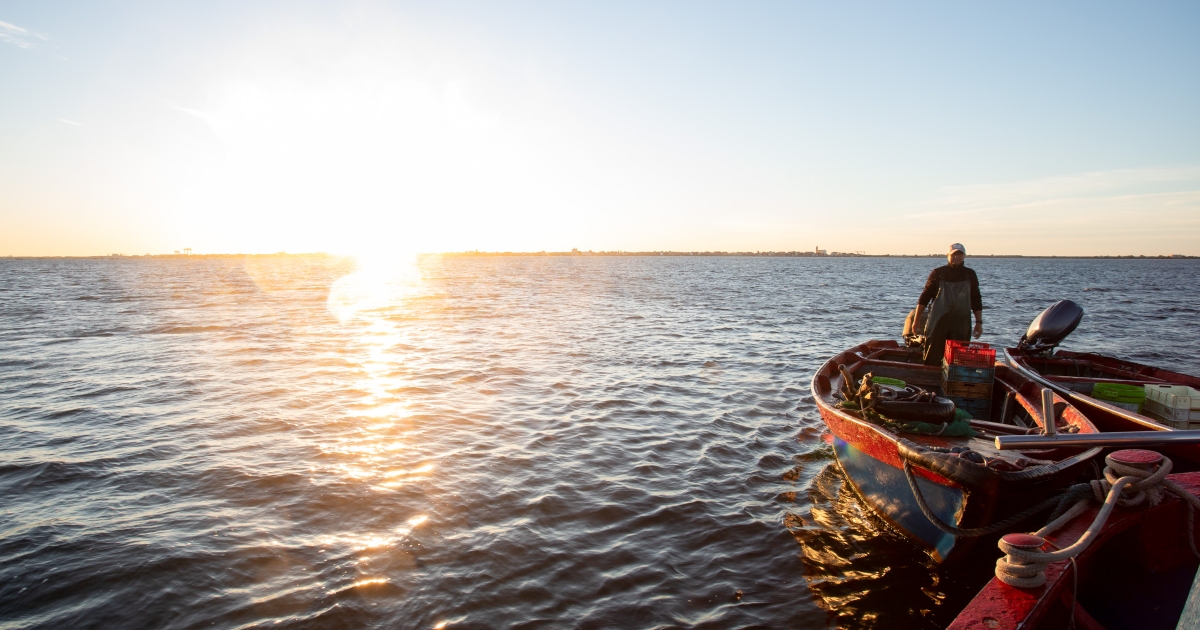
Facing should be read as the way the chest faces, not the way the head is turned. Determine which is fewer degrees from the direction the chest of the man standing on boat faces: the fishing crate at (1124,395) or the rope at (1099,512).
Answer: the rope

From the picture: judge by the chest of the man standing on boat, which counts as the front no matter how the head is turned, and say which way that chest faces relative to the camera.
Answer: toward the camera

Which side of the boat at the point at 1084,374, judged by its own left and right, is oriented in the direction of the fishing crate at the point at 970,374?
right

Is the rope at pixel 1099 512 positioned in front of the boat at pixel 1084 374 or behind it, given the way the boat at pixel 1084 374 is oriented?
in front

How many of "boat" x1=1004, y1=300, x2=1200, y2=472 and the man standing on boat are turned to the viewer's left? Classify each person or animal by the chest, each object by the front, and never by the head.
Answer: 0

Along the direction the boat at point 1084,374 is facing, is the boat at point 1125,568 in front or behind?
in front

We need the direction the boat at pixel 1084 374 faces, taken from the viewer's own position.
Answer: facing the viewer and to the right of the viewer
